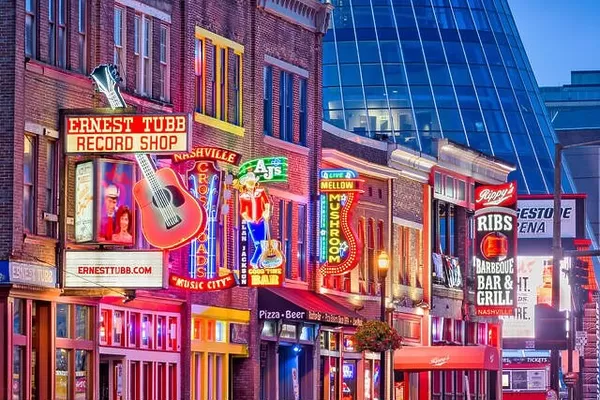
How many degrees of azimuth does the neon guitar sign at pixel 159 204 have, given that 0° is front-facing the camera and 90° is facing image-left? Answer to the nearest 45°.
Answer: approximately 0°

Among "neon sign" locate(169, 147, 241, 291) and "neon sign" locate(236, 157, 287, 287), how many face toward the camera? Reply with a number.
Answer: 2

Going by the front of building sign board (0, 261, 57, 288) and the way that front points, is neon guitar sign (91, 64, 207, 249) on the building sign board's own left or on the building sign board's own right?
on the building sign board's own left

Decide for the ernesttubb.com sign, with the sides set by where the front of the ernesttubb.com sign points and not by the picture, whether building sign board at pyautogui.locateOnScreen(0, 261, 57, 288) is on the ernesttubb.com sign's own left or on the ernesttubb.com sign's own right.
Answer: on the ernesttubb.com sign's own right

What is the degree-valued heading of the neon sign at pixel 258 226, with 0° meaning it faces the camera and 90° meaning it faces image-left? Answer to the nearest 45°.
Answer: approximately 0°

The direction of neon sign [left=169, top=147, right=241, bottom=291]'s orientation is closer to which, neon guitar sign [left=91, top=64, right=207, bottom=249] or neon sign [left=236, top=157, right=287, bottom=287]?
the neon guitar sign

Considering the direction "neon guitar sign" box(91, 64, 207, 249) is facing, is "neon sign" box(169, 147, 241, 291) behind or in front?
behind
